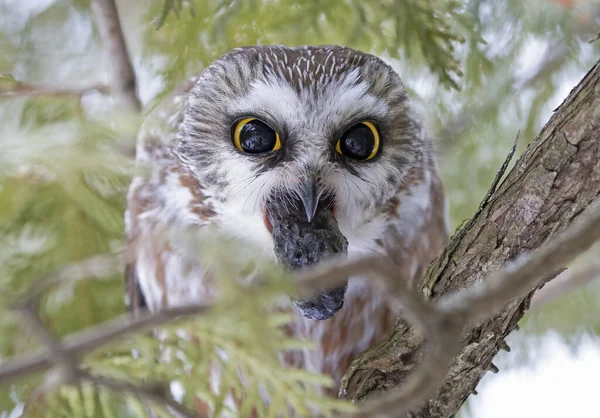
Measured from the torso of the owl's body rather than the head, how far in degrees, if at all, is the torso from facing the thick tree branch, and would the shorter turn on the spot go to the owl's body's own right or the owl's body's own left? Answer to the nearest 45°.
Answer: approximately 45° to the owl's body's own left

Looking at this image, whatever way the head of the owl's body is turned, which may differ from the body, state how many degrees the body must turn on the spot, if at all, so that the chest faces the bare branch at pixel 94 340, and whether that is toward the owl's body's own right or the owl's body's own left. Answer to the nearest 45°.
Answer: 0° — it already faces it

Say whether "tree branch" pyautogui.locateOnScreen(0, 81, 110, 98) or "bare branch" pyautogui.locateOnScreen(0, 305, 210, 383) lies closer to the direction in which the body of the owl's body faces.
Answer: the bare branch

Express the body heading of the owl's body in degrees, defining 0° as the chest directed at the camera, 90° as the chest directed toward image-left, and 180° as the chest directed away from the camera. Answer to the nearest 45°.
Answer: approximately 0°

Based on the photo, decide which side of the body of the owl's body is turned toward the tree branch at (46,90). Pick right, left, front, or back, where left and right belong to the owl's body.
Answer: right

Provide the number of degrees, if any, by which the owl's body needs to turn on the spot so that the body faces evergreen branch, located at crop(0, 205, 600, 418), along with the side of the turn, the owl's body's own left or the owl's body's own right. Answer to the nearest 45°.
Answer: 0° — it already faces it

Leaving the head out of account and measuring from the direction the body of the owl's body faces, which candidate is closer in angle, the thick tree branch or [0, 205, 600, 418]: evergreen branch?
the evergreen branch
